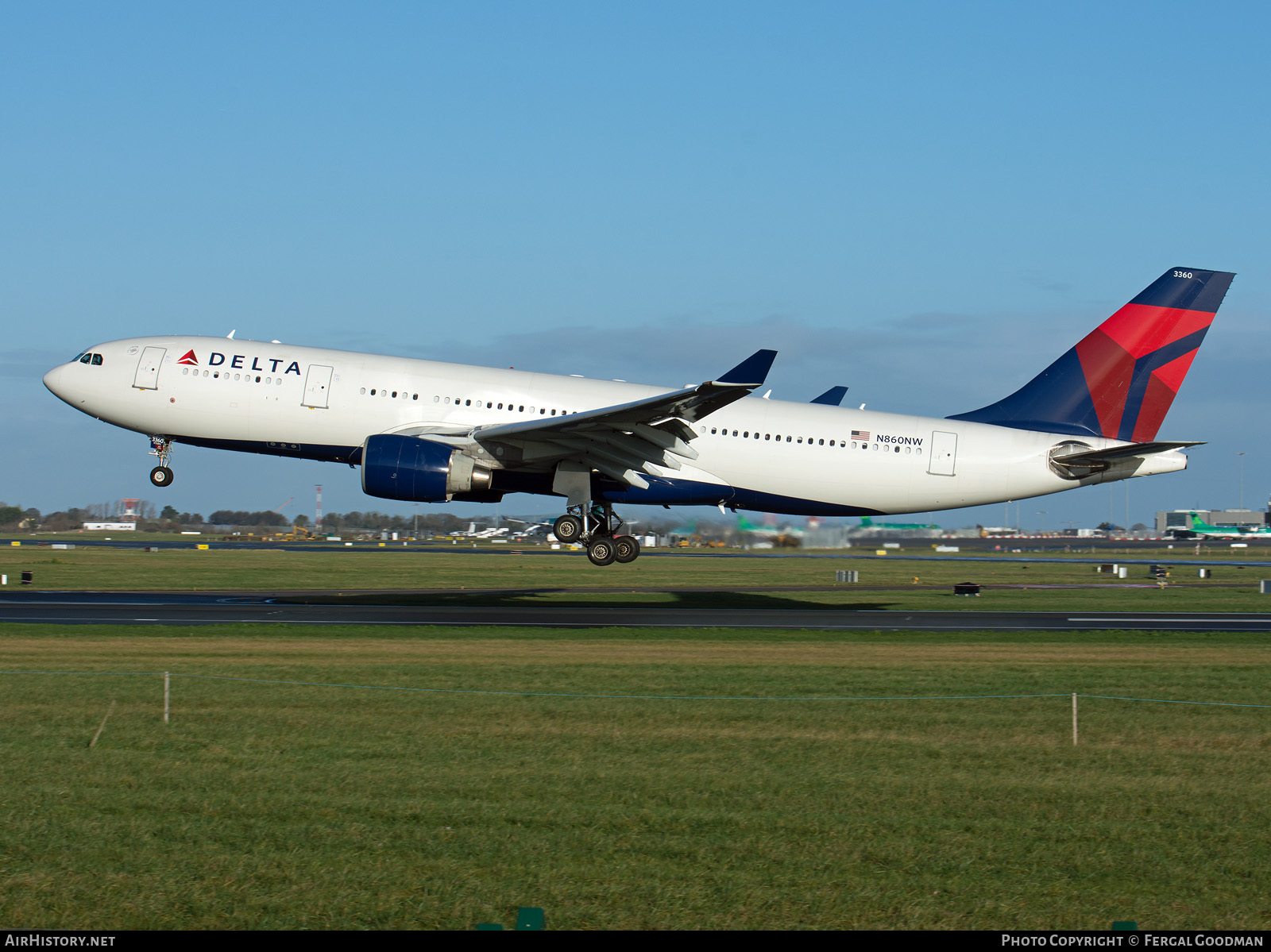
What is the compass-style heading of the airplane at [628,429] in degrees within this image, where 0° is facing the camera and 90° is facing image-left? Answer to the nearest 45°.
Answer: approximately 90°
